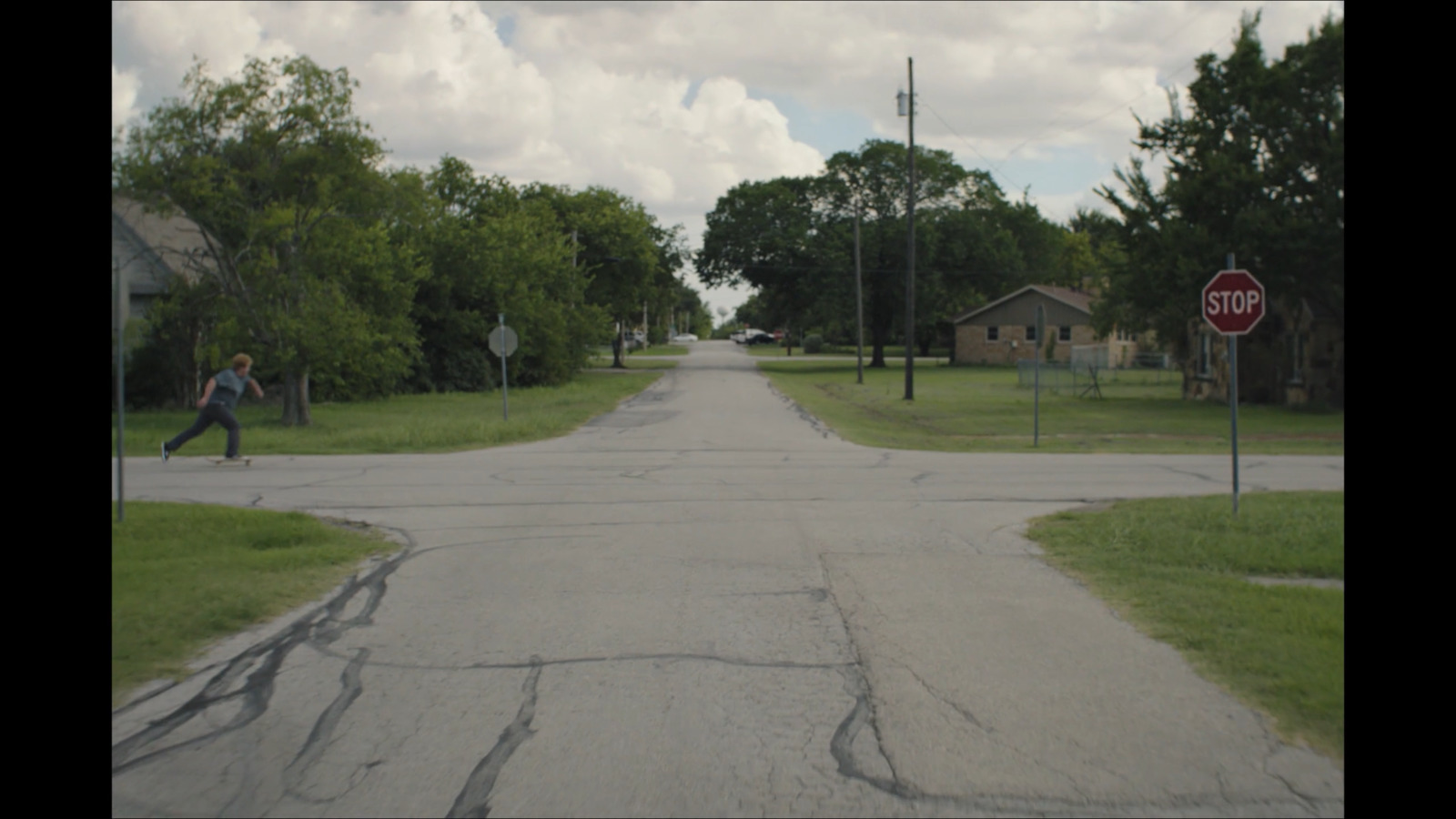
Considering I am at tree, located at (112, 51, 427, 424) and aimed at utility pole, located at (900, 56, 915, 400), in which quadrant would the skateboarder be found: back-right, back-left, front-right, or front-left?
back-right

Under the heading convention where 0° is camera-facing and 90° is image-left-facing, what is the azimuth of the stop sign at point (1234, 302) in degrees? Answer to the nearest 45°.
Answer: approximately 0°

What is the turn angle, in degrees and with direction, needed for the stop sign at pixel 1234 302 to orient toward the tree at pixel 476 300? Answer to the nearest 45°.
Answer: approximately 135° to its right

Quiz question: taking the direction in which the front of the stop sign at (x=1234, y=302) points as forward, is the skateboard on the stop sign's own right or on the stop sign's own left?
on the stop sign's own right

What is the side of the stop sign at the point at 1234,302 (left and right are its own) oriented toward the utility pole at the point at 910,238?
back

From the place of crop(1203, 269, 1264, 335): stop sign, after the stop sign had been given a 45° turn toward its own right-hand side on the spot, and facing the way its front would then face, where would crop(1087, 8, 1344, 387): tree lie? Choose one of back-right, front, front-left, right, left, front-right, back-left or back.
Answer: back-right

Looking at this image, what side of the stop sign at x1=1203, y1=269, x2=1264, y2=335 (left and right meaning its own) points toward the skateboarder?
right
